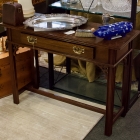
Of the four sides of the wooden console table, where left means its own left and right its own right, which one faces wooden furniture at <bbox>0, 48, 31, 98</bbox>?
right

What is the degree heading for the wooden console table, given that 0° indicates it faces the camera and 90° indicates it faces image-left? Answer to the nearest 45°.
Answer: approximately 45°
